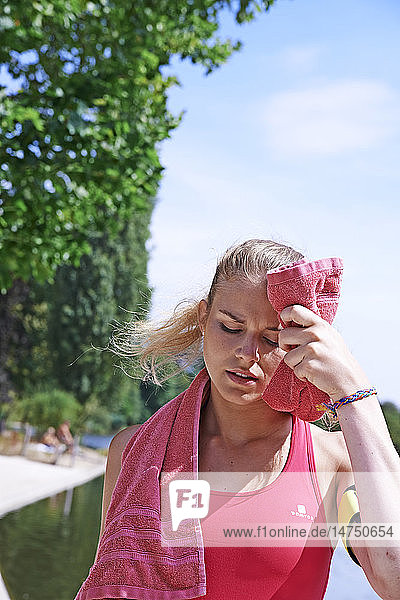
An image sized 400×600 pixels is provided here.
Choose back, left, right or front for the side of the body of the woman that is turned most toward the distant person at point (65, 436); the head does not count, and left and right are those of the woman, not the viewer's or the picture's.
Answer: back

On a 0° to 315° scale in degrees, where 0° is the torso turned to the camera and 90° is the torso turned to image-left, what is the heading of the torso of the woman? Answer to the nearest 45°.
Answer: approximately 0°
